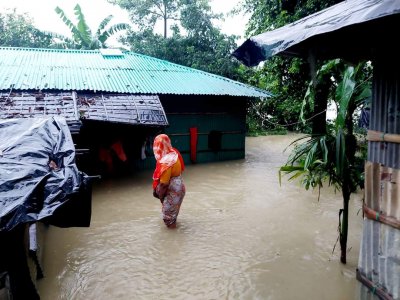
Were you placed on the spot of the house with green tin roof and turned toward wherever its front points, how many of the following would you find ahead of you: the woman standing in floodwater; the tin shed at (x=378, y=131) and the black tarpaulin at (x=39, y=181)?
3

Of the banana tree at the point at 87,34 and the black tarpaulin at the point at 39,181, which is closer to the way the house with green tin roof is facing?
the black tarpaulin

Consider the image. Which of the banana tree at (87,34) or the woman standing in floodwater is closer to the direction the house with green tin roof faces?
the woman standing in floodwater

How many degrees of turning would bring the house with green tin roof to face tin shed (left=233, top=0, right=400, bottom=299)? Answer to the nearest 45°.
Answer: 0° — it already faces it

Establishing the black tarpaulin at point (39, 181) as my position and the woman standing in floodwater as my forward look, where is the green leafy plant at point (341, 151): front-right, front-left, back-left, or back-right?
front-right

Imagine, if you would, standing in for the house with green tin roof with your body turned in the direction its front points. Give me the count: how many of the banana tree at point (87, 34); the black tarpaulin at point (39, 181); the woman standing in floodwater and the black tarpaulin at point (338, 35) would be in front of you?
3

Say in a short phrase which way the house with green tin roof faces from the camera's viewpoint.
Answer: facing the viewer

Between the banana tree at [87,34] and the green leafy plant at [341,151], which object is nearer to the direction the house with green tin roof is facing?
the green leafy plant

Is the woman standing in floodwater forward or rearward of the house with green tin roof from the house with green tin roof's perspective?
forward

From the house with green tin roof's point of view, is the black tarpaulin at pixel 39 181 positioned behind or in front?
in front

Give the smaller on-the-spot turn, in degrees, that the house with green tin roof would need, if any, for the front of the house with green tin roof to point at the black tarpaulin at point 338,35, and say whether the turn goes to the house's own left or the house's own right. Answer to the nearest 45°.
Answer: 0° — it already faces it

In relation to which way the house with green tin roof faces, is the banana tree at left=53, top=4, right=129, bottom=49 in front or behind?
behind
